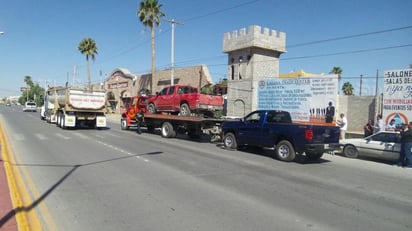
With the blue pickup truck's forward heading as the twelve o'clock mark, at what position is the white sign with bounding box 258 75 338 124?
The white sign is roughly at 2 o'clock from the blue pickup truck.

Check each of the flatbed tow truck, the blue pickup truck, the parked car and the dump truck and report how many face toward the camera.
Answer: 0

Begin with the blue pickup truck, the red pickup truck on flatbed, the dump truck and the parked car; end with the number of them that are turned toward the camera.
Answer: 0

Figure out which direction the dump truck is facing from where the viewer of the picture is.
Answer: facing away from the viewer and to the left of the viewer

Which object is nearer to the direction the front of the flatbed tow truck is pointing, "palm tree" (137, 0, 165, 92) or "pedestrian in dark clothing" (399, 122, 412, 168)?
the palm tree

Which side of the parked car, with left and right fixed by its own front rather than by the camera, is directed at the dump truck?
front

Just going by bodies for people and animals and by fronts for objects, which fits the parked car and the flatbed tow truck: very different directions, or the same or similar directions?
same or similar directions

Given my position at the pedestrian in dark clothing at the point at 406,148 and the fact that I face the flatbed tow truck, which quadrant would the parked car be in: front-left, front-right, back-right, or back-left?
front-right

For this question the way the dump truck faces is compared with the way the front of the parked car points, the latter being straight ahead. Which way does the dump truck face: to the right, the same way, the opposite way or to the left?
the same way

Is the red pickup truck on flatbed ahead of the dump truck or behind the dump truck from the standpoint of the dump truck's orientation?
behind

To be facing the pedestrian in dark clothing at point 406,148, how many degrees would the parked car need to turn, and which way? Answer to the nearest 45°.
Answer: approximately 135° to its left

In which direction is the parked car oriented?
to the viewer's left

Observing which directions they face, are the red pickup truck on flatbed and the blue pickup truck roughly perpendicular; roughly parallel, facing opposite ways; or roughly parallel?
roughly parallel

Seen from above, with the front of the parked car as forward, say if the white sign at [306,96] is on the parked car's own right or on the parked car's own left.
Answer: on the parked car's own right

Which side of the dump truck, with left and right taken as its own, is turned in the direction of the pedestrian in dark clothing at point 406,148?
back
